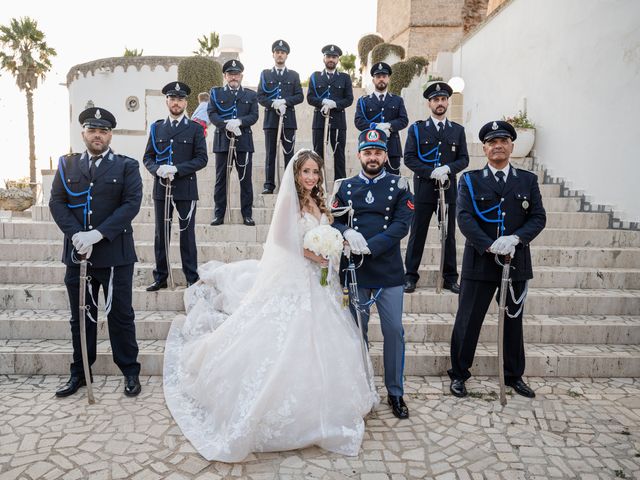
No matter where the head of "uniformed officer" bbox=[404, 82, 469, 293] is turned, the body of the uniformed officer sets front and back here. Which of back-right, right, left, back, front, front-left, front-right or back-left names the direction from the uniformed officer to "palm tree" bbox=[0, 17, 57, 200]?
back-right

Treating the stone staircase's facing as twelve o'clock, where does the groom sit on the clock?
The groom is roughly at 1 o'clock from the stone staircase.

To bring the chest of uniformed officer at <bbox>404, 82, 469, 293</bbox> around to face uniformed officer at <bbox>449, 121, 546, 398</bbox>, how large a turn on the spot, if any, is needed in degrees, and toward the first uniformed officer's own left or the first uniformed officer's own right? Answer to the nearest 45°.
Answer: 0° — they already face them

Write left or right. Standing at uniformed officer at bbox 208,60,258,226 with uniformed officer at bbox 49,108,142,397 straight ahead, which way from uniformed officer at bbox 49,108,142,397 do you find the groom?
left

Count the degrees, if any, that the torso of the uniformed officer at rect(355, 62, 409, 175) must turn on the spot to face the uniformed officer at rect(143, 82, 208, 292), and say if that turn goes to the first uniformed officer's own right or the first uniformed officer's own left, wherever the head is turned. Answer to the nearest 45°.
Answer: approximately 45° to the first uniformed officer's own right

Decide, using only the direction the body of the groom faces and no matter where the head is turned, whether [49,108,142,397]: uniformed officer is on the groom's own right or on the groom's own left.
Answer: on the groom's own right

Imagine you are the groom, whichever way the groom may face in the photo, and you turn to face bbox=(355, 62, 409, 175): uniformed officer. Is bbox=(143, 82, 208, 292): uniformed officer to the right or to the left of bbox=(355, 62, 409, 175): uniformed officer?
left
